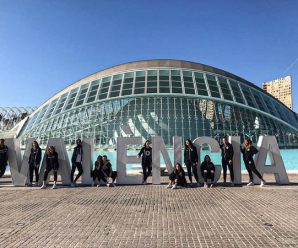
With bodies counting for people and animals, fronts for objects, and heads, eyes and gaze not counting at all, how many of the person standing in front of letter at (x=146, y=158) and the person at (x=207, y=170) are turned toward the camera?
2

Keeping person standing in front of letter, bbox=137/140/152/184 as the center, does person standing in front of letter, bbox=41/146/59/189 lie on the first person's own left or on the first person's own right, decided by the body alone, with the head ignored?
on the first person's own right

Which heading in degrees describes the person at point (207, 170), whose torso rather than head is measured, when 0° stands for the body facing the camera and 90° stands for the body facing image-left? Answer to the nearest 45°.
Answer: approximately 0°

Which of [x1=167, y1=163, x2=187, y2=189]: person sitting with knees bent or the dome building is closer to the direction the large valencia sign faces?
the person sitting with knees bent

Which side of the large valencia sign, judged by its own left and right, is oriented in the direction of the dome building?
back

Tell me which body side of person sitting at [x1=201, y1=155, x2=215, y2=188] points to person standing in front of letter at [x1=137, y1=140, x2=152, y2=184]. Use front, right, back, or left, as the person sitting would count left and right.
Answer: right

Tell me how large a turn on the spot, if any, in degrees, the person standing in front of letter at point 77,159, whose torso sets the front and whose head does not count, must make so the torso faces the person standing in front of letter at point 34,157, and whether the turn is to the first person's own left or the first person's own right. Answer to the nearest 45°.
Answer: approximately 135° to the first person's own right

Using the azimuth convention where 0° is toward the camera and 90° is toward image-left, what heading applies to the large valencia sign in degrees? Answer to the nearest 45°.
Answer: approximately 0°
